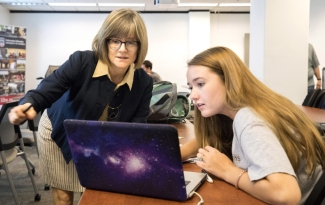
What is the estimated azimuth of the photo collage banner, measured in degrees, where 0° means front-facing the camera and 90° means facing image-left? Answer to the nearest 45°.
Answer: approximately 315°

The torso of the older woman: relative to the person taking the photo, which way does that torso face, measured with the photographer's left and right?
facing the viewer and to the right of the viewer

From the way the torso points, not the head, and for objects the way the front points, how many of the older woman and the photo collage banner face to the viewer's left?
0

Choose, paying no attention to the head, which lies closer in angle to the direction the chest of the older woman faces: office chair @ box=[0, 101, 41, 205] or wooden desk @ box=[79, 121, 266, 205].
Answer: the wooden desk

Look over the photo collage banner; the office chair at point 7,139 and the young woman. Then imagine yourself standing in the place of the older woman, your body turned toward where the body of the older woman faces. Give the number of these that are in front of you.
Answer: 1

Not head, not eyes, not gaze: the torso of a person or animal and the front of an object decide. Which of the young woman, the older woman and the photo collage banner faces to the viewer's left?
the young woman

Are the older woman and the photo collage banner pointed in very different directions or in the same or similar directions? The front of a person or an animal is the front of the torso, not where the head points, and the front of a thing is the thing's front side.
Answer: same or similar directions

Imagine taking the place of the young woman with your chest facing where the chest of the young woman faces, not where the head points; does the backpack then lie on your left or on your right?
on your right

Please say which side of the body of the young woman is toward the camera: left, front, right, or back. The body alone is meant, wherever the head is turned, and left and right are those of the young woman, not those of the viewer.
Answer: left
